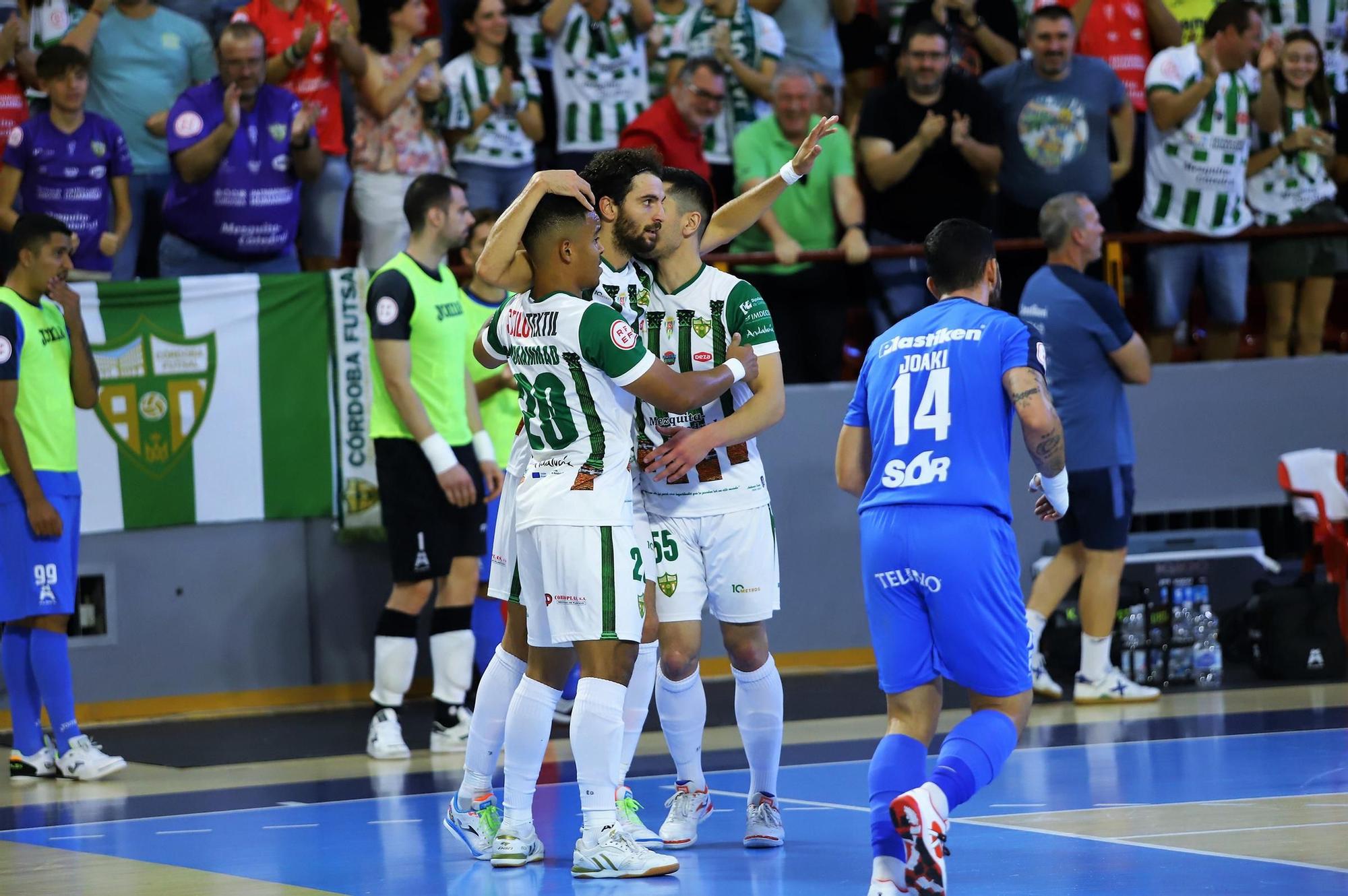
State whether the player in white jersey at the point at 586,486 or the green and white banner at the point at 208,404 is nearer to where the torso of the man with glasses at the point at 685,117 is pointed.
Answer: the player in white jersey

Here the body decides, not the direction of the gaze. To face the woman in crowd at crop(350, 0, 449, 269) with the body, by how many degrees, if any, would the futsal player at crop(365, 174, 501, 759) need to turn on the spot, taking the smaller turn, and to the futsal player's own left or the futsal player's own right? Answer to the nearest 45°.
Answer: approximately 135° to the futsal player's own left

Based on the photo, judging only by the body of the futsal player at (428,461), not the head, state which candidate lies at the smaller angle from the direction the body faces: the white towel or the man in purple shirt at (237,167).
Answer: the white towel

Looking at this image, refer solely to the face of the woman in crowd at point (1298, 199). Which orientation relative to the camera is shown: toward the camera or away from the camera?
toward the camera

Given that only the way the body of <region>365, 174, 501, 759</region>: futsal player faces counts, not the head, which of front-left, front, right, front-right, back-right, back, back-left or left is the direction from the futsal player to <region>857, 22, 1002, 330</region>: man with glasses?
left

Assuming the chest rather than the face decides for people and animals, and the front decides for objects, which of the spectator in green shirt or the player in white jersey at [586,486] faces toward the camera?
the spectator in green shirt

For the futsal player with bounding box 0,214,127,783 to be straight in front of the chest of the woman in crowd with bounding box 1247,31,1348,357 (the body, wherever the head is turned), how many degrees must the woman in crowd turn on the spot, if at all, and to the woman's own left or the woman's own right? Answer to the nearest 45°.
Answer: approximately 45° to the woman's own right

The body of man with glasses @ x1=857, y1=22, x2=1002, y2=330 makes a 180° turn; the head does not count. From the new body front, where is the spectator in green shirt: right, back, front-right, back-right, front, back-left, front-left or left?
left

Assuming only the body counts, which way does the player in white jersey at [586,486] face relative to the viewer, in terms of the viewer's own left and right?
facing away from the viewer and to the right of the viewer

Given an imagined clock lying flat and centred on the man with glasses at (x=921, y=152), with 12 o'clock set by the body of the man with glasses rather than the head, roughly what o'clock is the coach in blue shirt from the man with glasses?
The coach in blue shirt is roughly at 11 o'clock from the man with glasses.

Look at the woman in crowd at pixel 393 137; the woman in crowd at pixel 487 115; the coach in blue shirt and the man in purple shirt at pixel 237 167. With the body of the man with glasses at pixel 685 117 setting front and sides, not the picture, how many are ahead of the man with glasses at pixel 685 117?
1

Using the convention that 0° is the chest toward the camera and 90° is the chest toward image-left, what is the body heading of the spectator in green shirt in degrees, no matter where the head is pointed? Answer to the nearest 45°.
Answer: approximately 0°

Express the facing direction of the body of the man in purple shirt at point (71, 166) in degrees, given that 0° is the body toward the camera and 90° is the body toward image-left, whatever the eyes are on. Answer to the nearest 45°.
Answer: approximately 0°

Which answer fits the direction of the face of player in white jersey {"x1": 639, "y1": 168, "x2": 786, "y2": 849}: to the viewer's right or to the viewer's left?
to the viewer's left

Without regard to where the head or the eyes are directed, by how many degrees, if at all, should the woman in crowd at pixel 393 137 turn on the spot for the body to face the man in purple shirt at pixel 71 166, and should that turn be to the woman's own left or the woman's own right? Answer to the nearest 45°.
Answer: approximately 135° to the woman's own right

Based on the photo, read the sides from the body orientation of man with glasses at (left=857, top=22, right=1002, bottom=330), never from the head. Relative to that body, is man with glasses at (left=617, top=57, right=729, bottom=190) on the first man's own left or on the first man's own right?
on the first man's own right

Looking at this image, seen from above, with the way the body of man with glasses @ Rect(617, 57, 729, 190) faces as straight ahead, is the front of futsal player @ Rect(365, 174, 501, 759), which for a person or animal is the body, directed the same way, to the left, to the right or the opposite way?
the same way

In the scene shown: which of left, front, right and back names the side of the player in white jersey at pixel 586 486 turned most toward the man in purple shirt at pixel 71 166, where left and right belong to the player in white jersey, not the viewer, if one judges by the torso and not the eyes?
left

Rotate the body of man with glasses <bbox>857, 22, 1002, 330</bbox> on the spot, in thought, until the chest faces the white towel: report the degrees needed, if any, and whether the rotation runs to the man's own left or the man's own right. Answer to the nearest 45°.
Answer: approximately 90° to the man's own left

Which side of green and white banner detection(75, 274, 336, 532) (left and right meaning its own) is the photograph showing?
front

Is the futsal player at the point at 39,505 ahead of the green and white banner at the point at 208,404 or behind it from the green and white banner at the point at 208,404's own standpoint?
ahead

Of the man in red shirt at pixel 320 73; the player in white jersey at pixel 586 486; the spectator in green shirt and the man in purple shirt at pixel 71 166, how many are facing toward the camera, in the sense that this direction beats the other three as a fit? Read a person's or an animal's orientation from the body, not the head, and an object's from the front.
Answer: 3

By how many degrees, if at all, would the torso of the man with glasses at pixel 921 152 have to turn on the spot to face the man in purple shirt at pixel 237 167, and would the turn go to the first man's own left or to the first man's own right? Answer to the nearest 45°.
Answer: approximately 90° to the first man's own right

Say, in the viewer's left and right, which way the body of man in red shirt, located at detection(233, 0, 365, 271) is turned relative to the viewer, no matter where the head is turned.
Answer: facing the viewer
